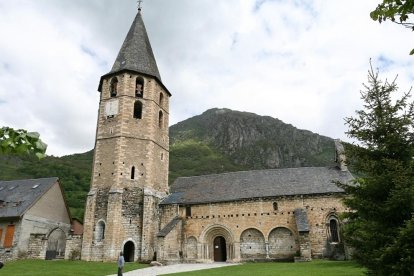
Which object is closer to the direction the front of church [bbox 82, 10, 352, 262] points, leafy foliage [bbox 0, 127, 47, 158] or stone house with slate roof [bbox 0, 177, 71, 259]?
the leafy foliage

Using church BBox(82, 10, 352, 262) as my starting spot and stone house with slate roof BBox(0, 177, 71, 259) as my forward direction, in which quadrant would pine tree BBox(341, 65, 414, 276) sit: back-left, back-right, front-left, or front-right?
back-left

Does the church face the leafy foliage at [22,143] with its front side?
yes

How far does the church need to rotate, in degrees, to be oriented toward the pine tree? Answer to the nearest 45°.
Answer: approximately 45° to its left

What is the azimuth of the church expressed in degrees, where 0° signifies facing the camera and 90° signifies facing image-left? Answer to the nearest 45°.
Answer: approximately 0°

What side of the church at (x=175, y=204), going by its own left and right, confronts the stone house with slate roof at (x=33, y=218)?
right
